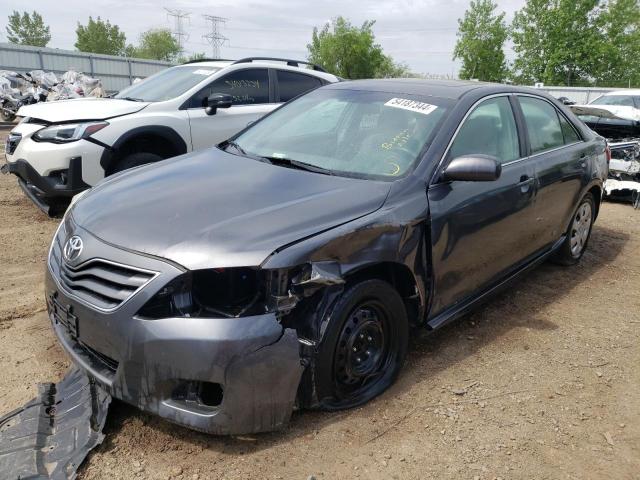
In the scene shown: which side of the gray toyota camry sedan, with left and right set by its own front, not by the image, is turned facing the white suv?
right

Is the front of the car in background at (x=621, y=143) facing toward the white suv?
yes

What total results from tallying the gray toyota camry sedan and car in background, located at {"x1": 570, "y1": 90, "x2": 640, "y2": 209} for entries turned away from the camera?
0

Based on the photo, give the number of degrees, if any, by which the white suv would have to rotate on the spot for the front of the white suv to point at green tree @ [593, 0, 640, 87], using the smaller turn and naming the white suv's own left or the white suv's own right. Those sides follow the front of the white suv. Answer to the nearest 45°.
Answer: approximately 180°

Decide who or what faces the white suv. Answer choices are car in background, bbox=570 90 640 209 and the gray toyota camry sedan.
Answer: the car in background

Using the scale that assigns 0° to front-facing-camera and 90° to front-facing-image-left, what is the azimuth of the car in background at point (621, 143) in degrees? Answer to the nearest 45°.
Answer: approximately 45°

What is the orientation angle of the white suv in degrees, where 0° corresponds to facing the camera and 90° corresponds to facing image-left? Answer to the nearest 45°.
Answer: approximately 45°

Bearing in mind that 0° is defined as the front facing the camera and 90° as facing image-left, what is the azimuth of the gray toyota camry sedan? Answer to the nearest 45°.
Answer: approximately 45°

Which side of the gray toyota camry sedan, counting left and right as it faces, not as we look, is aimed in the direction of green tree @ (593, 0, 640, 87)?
back
